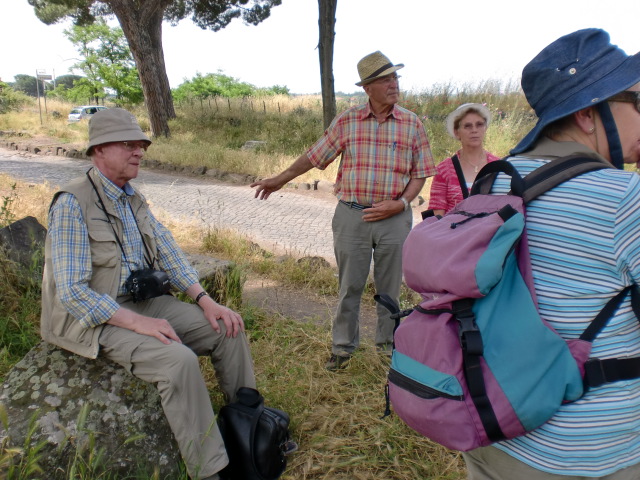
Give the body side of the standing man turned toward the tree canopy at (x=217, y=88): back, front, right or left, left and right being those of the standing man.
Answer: back

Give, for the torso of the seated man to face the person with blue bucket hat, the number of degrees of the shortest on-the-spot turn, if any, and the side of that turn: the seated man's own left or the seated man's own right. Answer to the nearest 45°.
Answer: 0° — they already face them

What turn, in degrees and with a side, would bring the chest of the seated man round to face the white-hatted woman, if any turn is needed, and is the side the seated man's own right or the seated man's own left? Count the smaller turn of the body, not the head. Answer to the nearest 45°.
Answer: approximately 45° to the seated man's own left

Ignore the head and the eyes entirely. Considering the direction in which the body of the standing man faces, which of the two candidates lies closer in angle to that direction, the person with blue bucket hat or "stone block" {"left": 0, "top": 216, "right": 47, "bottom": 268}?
the person with blue bucket hat

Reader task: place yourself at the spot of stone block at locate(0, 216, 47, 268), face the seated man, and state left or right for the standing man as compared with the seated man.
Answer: left

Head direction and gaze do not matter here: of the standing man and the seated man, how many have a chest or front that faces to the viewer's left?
0

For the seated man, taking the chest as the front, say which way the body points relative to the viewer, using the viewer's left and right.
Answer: facing the viewer and to the right of the viewer

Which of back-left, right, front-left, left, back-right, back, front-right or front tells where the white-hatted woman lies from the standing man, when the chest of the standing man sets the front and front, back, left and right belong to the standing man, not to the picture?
left

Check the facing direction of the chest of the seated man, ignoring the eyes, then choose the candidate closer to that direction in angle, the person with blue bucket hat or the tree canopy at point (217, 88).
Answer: the person with blue bucket hat

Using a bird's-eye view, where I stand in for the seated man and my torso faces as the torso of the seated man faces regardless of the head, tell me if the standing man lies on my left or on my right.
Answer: on my left

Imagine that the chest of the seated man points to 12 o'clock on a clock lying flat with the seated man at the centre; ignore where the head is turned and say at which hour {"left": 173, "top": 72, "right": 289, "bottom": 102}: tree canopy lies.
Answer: The tree canopy is roughly at 8 o'clock from the seated man.

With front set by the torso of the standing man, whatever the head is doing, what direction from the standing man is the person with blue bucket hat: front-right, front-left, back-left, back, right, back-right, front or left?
front

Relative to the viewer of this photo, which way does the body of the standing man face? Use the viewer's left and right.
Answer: facing the viewer
